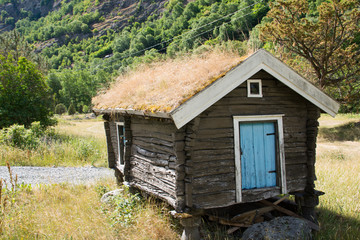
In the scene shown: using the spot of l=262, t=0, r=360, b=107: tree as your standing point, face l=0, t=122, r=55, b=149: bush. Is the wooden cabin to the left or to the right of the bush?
left

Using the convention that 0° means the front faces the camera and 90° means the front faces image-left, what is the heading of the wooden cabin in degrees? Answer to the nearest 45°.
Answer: approximately 315°

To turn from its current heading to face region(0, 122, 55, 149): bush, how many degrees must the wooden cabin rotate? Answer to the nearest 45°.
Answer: approximately 180°

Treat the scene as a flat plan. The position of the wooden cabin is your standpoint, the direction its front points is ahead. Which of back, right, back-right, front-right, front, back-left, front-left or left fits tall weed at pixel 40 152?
back

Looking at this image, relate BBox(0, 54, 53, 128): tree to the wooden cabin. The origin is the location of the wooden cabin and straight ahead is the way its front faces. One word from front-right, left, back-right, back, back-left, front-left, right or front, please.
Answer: back
